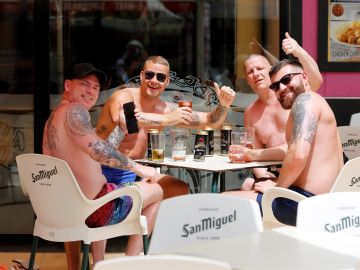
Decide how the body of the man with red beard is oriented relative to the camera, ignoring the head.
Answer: to the viewer's left

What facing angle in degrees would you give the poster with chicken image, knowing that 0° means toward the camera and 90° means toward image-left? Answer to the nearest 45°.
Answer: approximately 0°

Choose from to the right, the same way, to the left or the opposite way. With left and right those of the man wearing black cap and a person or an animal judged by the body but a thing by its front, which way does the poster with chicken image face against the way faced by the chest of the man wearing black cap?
to the right

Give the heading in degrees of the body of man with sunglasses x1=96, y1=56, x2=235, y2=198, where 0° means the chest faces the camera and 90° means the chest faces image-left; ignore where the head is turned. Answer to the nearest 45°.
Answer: approximately 315°

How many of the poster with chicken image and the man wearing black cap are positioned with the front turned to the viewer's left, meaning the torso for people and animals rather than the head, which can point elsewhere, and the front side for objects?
0

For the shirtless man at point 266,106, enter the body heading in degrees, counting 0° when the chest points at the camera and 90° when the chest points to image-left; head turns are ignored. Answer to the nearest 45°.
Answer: approximately 45°

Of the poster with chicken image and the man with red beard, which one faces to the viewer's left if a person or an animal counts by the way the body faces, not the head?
the man with red beard

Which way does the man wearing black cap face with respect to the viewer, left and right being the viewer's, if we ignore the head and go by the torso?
facing to the right of the viewer
